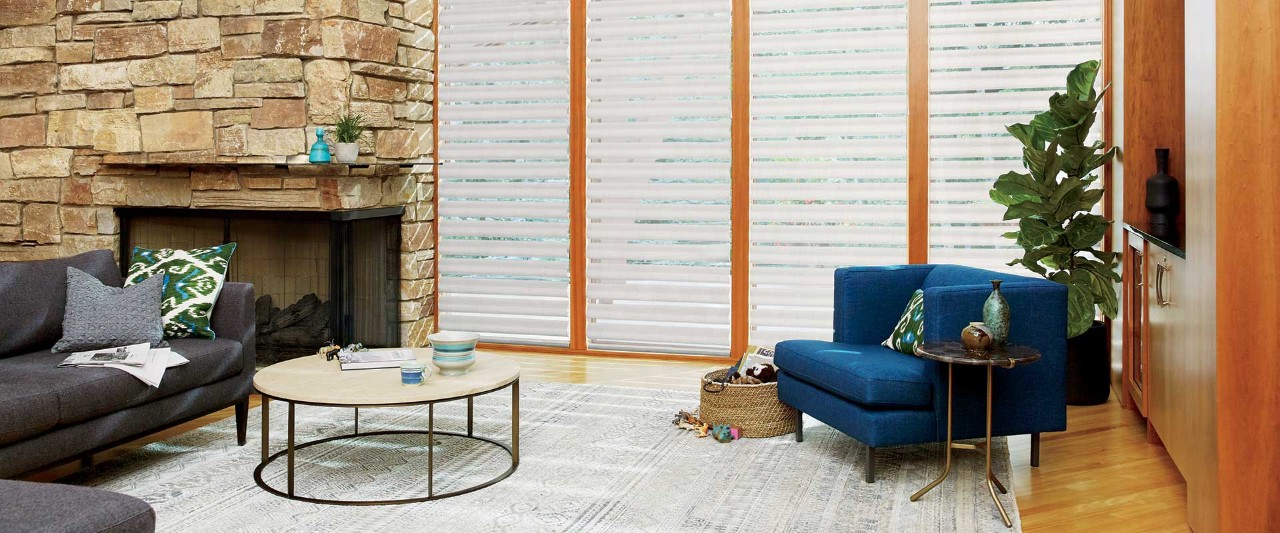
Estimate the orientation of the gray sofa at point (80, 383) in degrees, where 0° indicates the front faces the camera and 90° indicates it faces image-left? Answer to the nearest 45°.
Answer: approximately 315°

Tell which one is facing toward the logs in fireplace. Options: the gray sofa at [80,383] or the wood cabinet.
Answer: the wood cabinet

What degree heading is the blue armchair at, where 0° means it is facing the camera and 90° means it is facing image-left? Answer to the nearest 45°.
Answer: approximately 45°

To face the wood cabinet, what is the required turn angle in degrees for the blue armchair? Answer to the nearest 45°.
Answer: approximately 135° to its left

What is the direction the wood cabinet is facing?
to the viewer's left

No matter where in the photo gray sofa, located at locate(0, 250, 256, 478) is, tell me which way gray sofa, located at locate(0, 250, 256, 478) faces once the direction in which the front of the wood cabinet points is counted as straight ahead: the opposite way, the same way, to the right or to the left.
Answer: the opposite way

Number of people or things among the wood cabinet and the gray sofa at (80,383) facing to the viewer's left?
1

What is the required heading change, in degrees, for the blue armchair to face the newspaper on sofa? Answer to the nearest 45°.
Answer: approximately 45° to its right

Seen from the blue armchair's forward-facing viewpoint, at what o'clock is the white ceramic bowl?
The white ceramic bowl is roughly at 1 o'clock from the blue armchair.

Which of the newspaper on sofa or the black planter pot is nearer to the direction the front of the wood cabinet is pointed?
the newspaper on sofa

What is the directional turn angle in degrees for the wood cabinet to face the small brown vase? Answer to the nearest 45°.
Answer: approximately 45° to its left
